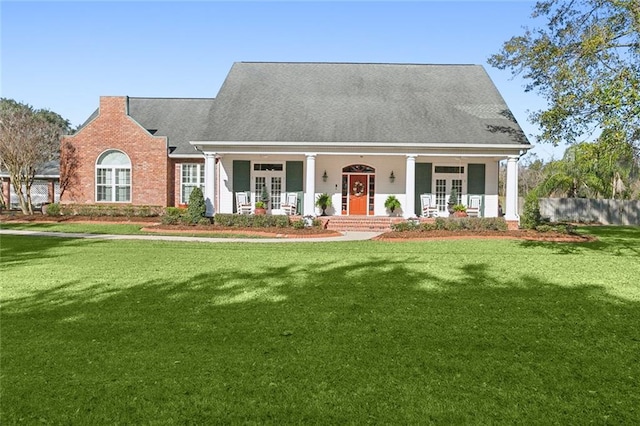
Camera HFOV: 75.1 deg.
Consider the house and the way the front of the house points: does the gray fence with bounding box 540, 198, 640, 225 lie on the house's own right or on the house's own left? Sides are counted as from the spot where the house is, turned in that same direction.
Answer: on the house's own left

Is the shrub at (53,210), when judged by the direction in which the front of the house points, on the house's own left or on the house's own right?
on the house's own right

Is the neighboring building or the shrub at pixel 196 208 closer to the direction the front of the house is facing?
the shrub

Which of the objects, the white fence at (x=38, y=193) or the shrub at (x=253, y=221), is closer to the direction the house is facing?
the shrub

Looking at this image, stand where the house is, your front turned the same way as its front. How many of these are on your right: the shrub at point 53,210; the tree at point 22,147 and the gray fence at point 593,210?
2

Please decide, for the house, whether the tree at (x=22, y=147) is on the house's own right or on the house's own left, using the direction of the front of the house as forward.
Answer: on the house's own right

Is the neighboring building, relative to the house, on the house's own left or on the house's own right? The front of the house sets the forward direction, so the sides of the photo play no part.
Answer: on the house's own right

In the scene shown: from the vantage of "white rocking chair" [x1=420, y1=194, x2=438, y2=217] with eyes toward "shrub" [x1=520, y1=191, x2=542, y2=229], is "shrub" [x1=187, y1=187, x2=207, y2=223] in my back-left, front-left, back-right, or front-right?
back-right

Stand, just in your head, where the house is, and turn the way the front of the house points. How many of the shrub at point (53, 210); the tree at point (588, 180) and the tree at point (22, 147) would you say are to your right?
2

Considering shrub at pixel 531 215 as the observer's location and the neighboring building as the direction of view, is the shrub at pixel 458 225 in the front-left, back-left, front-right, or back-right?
front-left

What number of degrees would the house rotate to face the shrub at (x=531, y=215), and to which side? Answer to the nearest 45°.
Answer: approximately 45° to its left

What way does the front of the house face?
toward the camera

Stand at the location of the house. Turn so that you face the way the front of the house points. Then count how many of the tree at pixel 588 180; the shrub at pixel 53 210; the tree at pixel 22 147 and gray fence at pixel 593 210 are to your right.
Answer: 2
